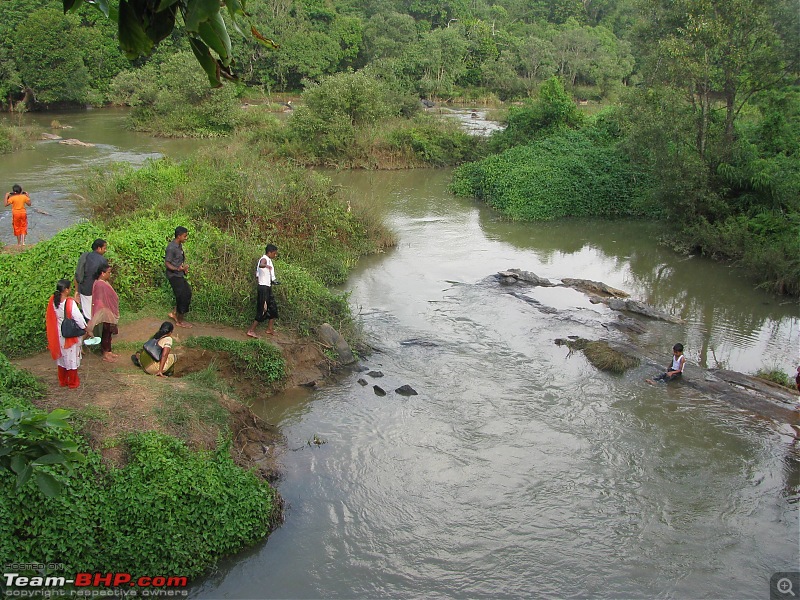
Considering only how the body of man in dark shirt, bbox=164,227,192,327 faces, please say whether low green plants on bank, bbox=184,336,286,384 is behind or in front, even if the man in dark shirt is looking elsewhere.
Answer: in front

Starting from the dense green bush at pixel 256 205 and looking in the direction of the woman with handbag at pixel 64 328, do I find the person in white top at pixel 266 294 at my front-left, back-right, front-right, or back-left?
front-left
